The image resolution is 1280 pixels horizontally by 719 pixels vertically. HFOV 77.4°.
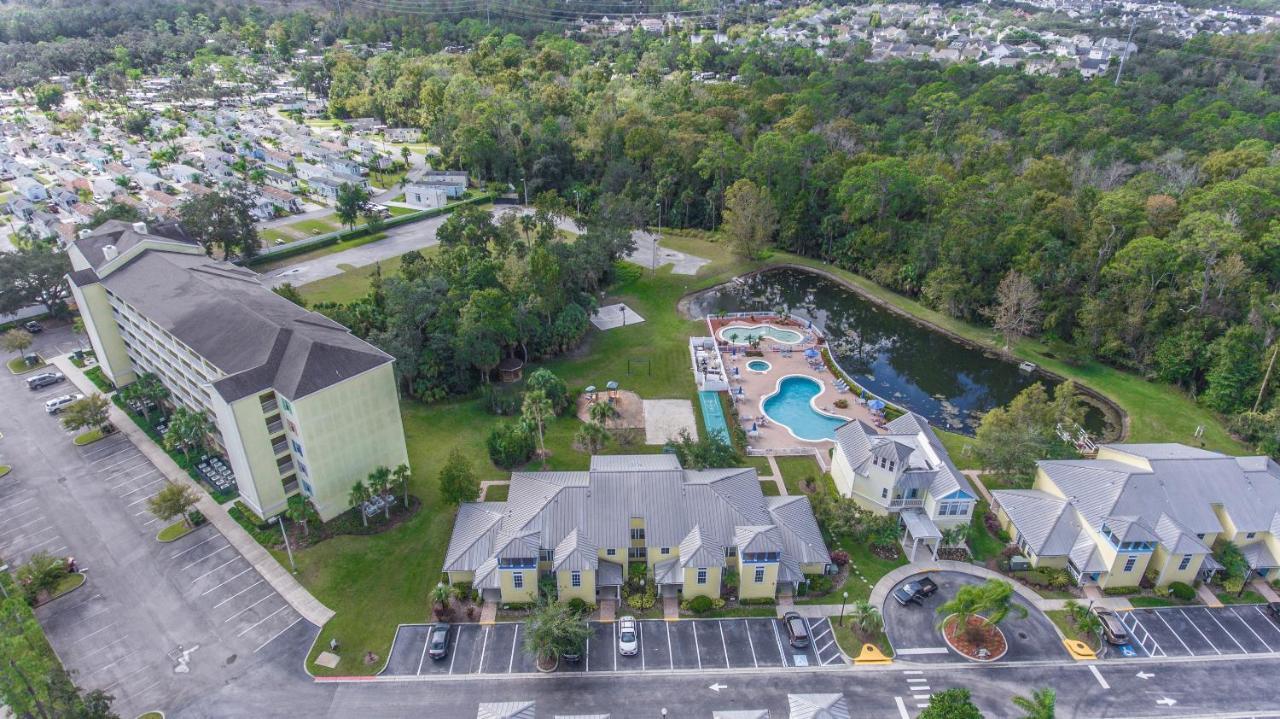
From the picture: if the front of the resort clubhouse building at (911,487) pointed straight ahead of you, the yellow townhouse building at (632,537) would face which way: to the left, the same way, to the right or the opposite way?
the same way

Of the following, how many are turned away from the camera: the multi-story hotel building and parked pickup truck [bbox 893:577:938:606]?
0

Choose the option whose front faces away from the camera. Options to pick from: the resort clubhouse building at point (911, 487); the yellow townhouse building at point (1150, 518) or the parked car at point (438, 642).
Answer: the parked car

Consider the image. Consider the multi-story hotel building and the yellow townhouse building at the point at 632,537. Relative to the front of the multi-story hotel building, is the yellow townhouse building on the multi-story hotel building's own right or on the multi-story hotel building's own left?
on the multi-story hotel building's own left

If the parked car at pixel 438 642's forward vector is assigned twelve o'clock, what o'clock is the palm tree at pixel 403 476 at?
The palm tree is roughly at 12 o'clock from the parked car.

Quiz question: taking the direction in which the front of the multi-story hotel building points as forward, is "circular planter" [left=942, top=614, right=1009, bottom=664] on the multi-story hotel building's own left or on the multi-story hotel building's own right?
on the multi-story hotel building's own left

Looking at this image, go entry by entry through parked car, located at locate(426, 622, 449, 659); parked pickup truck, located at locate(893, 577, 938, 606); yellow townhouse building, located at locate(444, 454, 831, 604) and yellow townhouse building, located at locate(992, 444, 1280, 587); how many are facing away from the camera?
1

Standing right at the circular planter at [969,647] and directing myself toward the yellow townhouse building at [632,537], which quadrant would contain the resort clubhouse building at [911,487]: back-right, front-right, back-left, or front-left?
front-right

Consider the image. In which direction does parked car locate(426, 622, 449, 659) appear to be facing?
away from the camera

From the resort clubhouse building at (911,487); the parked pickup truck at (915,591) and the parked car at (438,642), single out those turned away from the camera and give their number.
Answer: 1

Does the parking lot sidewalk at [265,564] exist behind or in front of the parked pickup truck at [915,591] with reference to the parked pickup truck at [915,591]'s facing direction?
in front

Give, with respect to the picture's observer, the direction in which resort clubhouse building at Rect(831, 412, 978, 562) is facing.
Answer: facing the viewer

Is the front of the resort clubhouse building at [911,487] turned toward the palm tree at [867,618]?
yes

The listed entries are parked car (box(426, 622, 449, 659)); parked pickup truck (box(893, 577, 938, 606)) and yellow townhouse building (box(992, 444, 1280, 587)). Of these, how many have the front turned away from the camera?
1

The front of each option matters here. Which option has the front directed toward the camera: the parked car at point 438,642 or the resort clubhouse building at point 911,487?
the resort clubhouse building

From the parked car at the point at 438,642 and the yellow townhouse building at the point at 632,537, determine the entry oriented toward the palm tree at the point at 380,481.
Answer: the parked car

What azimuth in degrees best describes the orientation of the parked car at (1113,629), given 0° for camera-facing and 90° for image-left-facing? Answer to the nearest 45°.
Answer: approximately 135°

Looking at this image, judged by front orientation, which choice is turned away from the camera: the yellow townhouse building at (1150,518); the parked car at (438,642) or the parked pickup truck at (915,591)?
the parked car at (438,642)

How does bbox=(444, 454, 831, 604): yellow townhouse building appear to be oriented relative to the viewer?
toward the camera

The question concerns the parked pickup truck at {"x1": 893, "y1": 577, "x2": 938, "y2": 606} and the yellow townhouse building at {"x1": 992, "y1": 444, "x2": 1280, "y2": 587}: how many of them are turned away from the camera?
0

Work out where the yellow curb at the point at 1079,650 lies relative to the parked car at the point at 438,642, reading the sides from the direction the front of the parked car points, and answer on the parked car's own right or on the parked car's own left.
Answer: on the parked car's own right

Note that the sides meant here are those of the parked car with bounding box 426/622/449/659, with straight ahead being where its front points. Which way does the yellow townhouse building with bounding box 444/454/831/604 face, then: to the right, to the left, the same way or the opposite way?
the opposite way

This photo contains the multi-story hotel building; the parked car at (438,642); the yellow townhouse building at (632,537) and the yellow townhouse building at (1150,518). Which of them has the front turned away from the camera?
the parked car

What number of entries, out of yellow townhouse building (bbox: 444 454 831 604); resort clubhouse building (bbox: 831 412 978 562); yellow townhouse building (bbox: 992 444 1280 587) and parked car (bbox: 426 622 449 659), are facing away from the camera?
1

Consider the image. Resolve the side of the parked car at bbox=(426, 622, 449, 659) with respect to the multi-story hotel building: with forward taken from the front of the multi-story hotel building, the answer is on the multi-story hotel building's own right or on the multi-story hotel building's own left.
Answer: on the multi-story hotel building's own left

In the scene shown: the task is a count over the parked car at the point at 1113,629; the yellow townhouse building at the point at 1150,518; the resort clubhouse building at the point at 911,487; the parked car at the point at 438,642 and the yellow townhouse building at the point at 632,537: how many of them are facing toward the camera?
3
